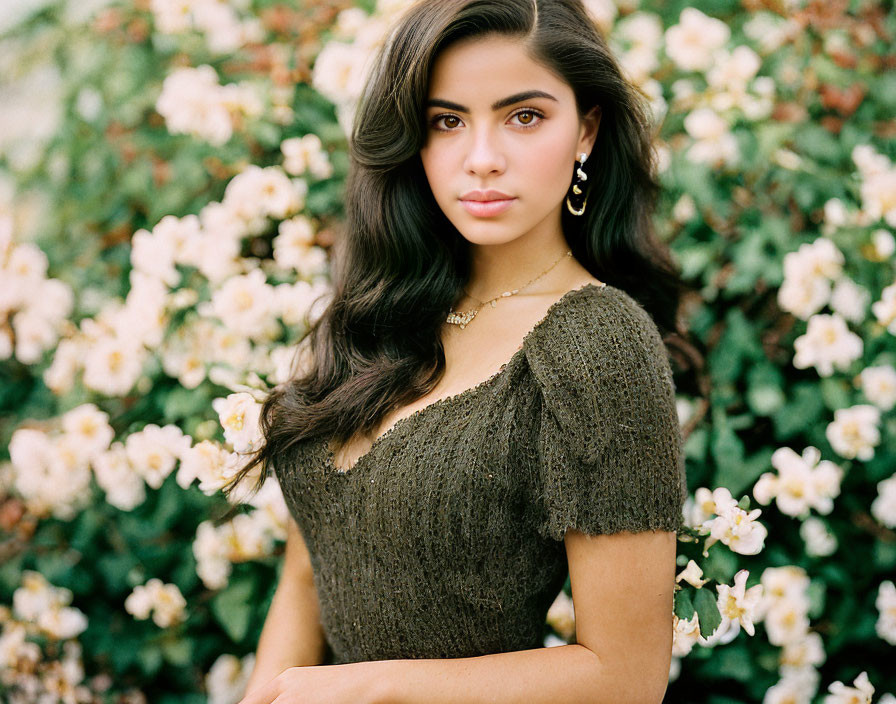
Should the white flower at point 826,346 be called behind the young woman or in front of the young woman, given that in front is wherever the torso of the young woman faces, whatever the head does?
behind

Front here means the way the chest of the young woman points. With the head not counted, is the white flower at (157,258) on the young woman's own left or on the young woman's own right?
on the young woman's own right

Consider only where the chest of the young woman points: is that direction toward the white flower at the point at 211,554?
no

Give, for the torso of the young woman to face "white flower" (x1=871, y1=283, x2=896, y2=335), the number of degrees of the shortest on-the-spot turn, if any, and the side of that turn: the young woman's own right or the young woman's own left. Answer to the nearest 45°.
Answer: approximately 180°

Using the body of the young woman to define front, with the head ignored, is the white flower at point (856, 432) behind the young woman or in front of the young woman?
behind

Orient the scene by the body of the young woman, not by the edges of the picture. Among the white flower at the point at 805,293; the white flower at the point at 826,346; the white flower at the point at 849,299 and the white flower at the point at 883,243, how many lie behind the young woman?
4

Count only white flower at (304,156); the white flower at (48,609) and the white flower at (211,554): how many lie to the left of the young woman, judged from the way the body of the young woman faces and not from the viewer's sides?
0

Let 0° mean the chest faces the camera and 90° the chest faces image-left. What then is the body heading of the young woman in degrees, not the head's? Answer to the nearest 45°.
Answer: approximately 45°

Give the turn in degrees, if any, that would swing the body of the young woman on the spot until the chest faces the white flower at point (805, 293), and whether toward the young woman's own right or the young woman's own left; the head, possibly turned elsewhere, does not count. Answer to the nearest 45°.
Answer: approximately 180°

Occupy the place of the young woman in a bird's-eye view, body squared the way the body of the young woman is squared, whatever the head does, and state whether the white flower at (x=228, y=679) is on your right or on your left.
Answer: on your right

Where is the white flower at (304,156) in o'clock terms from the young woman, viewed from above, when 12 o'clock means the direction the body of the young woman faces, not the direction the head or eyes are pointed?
The white flower is roughly at 4 o'clock from the young woman.

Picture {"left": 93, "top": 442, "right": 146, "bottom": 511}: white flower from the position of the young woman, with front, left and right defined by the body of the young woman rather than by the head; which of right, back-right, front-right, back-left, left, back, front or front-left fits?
right

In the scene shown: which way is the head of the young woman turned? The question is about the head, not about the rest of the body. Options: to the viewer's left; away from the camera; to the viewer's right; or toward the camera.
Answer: toward the camera
